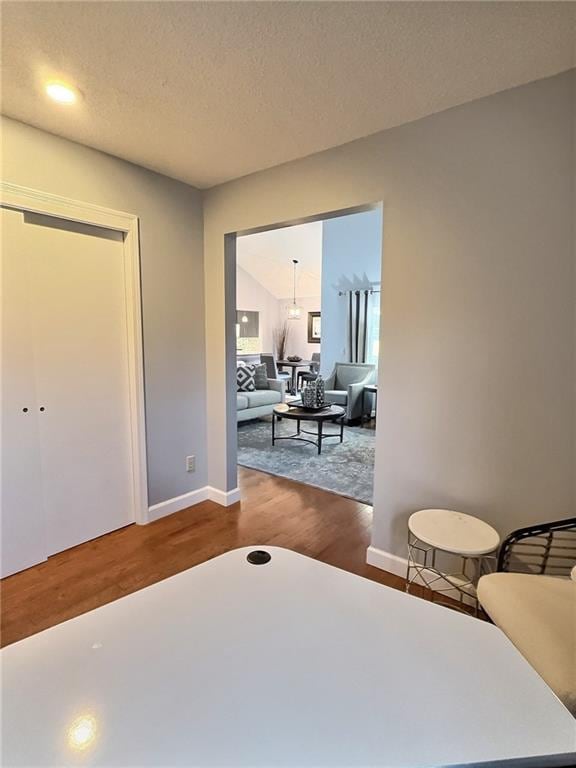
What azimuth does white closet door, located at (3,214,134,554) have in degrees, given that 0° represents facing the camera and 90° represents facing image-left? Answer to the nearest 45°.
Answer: approximately 315°
